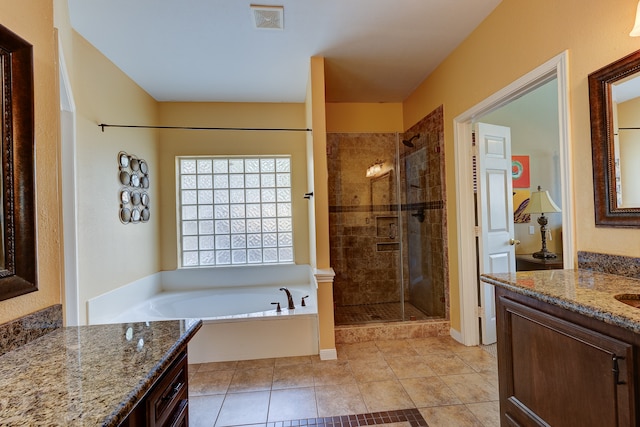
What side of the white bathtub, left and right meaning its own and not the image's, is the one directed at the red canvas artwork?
left

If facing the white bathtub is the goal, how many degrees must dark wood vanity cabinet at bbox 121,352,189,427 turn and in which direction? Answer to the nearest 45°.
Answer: approximately 135° to its left

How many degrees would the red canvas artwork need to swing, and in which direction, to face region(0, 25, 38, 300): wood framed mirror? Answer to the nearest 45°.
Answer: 0° — it already faces it

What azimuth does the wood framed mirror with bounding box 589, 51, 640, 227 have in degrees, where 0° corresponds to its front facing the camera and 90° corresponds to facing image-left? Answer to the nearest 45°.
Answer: approximately 45°

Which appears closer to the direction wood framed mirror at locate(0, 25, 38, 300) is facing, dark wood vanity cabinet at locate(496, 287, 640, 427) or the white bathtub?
the dark wood vanity cabinet

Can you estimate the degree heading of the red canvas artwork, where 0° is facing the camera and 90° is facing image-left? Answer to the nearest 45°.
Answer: approximately 0°

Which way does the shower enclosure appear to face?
toward the camera

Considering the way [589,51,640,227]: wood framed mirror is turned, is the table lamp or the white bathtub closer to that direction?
the white bathtub

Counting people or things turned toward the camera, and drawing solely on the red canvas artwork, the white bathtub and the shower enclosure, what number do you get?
3

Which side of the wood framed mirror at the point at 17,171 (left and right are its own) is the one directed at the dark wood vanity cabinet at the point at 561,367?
front

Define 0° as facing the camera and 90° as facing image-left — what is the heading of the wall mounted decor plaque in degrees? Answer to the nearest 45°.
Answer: approximately 315°

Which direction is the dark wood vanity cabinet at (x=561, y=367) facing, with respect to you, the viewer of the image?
facing the viewer and to the left of the viewer

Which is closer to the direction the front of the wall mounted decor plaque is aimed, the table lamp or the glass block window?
the table lamp

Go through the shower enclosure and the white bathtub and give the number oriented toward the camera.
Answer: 2

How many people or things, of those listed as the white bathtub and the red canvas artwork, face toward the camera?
2

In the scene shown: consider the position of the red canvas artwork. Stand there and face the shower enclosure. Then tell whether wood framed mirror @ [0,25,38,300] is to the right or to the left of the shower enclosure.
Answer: left

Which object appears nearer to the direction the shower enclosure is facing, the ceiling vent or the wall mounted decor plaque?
the ceiling vent
